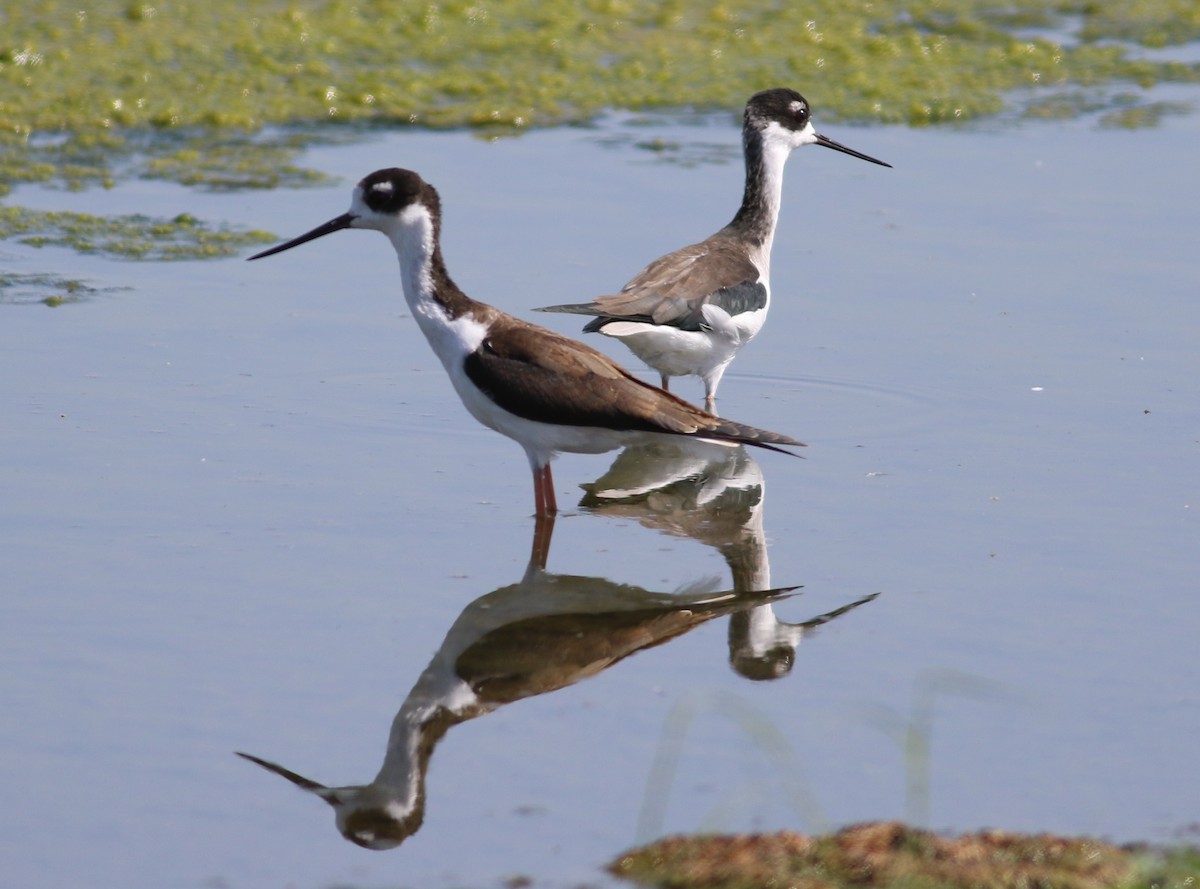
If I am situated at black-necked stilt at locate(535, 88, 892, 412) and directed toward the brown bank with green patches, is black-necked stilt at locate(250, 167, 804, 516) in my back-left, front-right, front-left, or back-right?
front-right

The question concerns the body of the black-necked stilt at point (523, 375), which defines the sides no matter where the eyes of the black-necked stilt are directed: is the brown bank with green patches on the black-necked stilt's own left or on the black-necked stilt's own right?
on the black-necked stilt's own left

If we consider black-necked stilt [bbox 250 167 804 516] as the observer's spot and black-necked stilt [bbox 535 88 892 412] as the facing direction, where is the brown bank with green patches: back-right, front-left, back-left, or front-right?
back-right

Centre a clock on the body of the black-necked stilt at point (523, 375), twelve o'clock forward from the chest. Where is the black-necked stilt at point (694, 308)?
the black-necked stilt at point (694, 308) is roughly at 4 o'clock from the black-necked stilt at point (523, 375).

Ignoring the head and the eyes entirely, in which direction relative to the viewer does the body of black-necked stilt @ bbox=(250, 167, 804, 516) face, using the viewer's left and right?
facing to the left of the viewer
